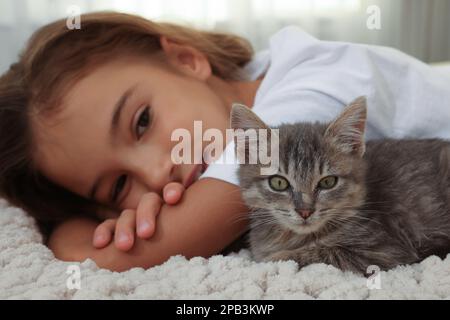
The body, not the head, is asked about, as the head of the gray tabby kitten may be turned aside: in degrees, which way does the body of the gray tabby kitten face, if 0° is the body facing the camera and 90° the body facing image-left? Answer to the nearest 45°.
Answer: approximately 45°
